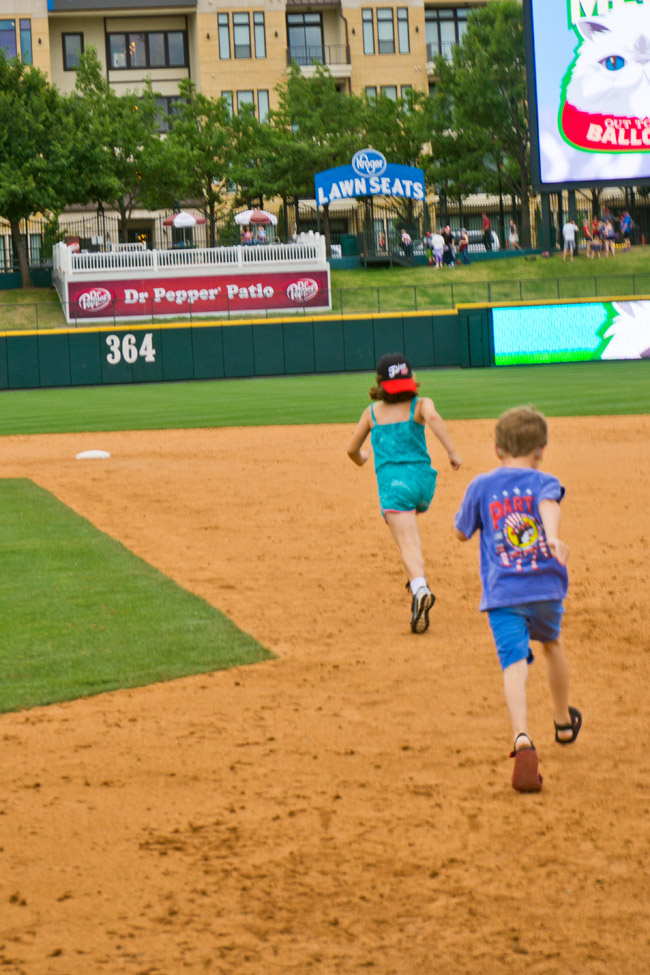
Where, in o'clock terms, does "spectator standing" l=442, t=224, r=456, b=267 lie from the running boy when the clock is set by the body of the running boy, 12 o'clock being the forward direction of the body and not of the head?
The spectator standing is roughly at 12 o'clock from the running boy.

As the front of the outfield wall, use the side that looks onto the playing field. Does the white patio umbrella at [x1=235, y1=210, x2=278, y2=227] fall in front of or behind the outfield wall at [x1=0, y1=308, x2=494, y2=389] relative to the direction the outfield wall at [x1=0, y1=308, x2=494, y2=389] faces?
behind

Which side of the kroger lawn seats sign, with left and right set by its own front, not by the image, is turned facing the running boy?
front

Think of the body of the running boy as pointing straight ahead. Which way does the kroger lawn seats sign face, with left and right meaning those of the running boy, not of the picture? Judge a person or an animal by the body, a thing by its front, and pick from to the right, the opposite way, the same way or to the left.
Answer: the opposite way

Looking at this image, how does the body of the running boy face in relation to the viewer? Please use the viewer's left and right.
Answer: facing away from the viewer

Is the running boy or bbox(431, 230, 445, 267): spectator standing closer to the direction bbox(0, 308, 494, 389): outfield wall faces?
the running boy

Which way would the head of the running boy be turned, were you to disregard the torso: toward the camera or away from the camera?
away from the camera

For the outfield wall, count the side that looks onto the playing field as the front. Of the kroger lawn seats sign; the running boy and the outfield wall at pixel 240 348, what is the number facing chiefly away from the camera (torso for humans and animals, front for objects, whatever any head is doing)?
1

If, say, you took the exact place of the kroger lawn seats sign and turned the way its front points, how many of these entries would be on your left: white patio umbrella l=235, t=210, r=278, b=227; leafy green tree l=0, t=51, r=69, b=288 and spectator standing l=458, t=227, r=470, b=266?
1

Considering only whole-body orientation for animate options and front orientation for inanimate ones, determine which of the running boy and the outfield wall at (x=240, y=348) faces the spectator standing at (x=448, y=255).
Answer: the running boy
